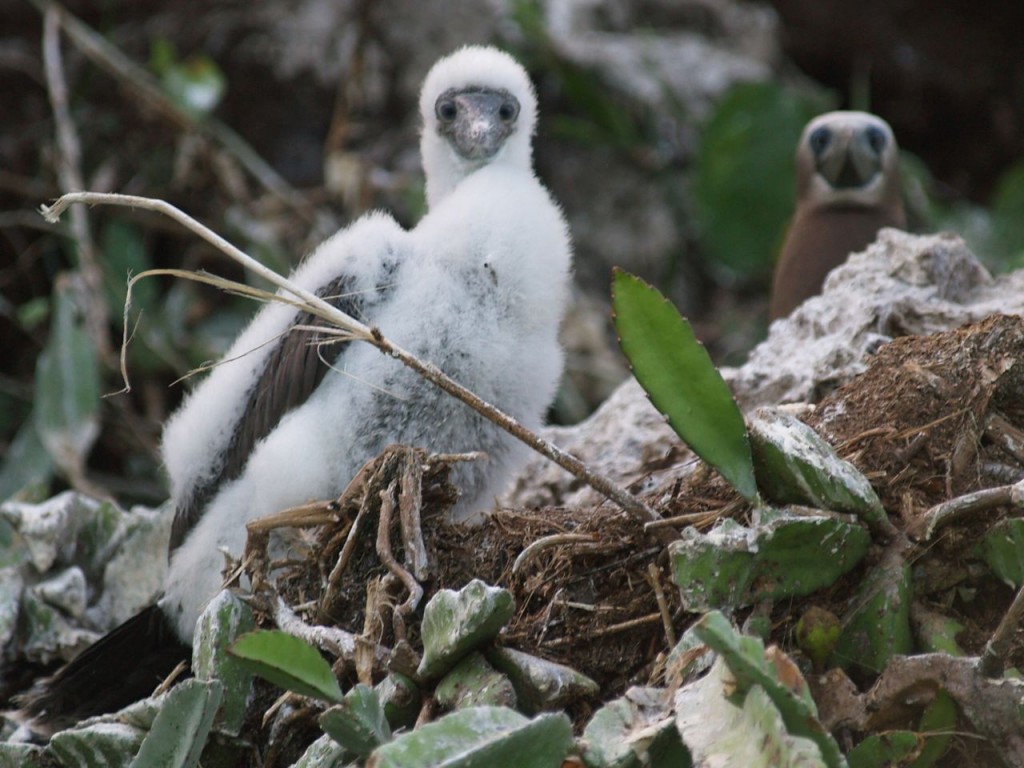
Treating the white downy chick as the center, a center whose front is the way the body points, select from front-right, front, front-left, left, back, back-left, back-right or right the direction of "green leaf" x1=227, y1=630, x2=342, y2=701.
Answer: front-right

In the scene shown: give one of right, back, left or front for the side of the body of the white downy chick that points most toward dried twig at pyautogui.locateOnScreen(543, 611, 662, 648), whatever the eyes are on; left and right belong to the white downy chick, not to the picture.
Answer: front

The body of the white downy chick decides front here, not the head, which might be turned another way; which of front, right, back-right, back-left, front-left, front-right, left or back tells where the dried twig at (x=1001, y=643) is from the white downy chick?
front

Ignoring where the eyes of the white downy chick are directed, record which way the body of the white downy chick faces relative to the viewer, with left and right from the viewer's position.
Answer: facing the viewer and to the right of the viewer

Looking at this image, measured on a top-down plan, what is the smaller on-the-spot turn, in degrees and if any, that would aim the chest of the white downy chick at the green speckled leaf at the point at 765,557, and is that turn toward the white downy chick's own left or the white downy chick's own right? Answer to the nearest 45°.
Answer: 0° — it already faces it

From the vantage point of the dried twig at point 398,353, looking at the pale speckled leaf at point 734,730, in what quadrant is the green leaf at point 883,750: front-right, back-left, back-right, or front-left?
front-left

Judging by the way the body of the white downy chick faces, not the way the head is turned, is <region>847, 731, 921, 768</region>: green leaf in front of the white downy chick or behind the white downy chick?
in front

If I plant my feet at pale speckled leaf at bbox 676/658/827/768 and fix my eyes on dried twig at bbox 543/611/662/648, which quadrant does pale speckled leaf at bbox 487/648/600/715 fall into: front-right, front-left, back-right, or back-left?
front-left

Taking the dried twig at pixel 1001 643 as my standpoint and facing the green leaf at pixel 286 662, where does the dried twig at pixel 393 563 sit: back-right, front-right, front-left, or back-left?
front-right

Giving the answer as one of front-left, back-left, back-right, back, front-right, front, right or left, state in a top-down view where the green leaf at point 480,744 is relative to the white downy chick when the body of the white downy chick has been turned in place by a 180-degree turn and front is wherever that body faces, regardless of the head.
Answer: back-left

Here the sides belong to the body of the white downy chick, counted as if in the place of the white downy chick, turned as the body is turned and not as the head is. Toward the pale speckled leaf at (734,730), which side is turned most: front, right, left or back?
front
